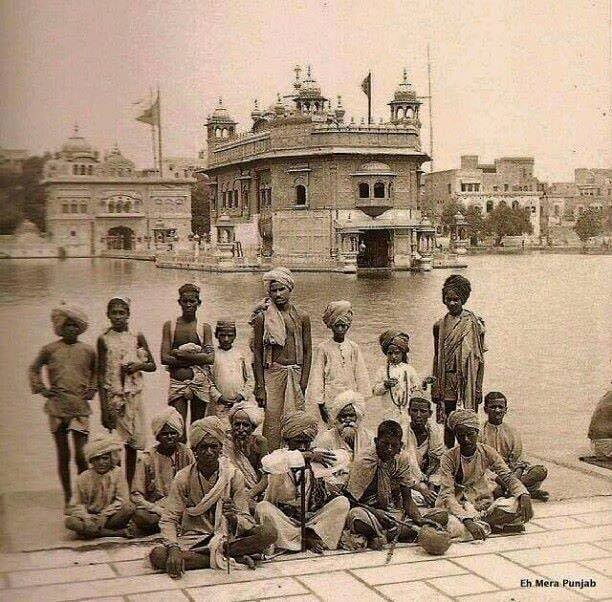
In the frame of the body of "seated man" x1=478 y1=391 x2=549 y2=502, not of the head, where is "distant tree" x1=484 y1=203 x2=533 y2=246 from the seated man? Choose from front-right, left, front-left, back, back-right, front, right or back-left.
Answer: back

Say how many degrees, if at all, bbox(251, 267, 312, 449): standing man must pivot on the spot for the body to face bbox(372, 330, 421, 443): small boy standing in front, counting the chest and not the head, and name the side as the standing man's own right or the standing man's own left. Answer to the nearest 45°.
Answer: approximately 90° to the standing man's own left

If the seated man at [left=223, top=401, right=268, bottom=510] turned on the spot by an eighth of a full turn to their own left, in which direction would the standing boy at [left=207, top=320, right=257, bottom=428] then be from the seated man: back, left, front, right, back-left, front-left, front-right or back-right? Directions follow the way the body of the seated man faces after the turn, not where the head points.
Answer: back-left

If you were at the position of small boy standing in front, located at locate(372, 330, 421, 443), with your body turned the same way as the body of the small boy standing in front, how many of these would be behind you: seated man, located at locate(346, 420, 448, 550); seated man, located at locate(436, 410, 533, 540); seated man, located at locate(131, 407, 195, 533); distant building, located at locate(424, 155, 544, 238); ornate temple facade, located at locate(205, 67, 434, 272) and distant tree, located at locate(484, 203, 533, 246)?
3

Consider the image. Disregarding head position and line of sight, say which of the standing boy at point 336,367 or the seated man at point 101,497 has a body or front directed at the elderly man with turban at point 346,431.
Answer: the standing boy

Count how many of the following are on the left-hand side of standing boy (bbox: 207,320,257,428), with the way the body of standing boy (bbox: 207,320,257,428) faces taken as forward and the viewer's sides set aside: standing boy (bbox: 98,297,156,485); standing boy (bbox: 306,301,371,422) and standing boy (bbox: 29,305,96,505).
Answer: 1

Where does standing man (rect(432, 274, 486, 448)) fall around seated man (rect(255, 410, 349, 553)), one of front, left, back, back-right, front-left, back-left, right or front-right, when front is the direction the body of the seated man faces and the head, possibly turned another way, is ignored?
back-left

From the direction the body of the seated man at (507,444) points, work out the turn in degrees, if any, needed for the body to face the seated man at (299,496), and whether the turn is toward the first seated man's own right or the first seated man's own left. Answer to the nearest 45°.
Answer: approximately 45° to the first seated man's own right

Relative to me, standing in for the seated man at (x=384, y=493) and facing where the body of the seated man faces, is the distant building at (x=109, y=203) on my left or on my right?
on my right

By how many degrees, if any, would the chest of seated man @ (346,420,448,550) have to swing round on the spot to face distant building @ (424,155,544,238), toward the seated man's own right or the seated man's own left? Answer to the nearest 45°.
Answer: approximately 180°

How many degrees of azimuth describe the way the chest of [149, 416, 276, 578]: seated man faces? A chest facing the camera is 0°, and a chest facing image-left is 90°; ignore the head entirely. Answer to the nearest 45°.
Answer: approximately 0°

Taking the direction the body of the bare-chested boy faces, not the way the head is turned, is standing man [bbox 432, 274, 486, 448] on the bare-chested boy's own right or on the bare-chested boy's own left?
on the bare-chested boy's own left

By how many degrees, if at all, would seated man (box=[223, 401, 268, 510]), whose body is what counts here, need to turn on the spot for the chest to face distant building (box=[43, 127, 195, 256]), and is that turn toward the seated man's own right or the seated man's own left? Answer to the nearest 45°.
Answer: approximately 135° to the seated man's own right
